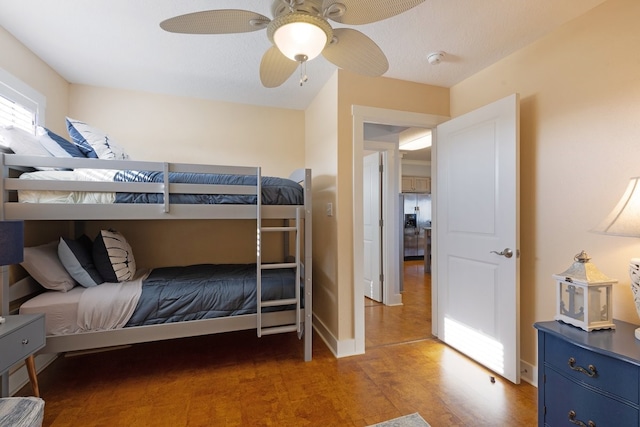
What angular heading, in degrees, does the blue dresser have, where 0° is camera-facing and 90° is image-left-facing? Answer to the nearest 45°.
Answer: approximately 45°

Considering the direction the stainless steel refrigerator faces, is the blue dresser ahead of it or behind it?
ahead

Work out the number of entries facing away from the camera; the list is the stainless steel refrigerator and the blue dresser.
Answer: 0

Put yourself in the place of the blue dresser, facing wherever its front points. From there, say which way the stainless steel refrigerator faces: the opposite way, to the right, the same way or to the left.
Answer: to the left

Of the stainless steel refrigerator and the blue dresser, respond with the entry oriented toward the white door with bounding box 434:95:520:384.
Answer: the stainless steel refrigerator

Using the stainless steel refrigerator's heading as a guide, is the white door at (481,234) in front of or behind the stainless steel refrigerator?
in front

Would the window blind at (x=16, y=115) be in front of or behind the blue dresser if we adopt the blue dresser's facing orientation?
in front

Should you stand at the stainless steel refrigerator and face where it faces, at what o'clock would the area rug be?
The area rug is roughly at 12 o'clock from the stainless steel refrigerator.

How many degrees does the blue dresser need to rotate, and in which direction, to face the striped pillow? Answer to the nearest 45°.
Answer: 0° — it already faces it

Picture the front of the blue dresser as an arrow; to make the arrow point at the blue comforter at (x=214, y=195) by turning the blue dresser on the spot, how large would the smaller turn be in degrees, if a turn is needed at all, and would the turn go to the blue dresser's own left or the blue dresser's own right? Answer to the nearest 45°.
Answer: approximately 45° to the blue dresser's own right

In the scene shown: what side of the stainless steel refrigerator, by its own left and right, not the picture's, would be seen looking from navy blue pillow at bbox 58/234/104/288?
front

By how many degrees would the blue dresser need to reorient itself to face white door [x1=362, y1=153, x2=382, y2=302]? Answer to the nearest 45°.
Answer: approximately 90° to its right
